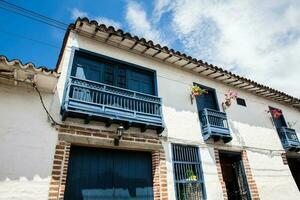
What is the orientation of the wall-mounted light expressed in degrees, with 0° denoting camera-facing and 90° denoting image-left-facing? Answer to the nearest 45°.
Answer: approximately 315°

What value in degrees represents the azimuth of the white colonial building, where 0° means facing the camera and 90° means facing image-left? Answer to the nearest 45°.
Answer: approximately 315°

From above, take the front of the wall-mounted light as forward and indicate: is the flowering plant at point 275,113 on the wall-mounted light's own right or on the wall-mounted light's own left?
on the wall-mounted light's own left

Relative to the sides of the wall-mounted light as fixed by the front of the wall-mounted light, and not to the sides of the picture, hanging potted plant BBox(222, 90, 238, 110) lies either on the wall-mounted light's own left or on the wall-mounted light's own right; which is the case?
on the wall-mounted light's own left
